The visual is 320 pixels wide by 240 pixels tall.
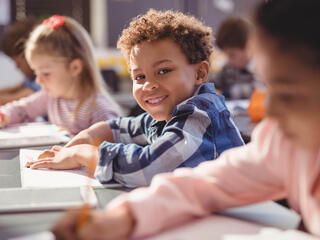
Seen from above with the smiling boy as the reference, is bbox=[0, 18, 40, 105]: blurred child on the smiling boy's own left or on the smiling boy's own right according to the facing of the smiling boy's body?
on the smiling boy's own right

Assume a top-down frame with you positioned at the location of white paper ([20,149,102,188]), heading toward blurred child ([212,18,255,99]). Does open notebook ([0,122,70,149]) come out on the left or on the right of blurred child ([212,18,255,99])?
left

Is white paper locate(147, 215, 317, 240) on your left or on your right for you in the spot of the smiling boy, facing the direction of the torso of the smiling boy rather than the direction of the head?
on your left

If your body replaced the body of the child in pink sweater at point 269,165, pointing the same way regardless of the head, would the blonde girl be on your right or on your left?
on your right

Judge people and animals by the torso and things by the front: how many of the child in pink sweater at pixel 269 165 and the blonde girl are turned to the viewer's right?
0
